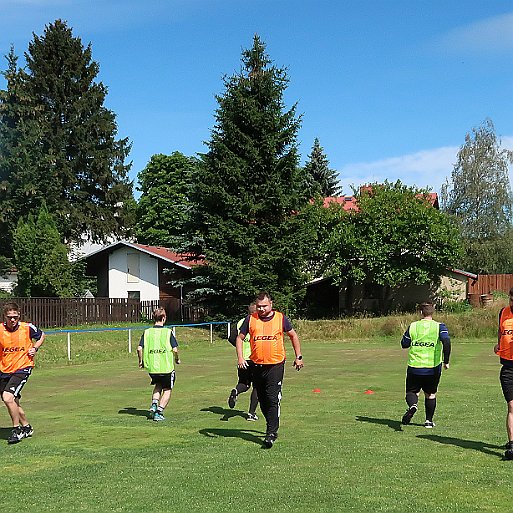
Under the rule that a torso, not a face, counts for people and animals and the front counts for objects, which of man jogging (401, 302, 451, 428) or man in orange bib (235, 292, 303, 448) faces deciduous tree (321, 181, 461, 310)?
the man jogging

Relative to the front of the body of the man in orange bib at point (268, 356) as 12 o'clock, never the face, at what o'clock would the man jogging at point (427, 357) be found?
The man jogging is roughly at 8 o'clock from the man in orange bib.

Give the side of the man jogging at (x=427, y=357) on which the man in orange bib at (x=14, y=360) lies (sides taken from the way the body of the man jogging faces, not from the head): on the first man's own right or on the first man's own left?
on the first man's own left

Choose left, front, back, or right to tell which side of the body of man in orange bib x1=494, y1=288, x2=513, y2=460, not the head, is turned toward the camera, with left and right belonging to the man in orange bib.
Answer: front

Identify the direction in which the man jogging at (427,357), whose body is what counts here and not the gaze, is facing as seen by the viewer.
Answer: away from the camera

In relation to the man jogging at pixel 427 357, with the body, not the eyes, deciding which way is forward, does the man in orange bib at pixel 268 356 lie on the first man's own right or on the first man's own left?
on the first man's own left

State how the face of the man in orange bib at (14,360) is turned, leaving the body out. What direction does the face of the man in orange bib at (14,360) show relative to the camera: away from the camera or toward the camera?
toward the camera

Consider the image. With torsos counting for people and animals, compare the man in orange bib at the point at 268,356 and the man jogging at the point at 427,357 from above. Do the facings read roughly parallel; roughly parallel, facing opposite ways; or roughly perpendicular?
roughly parallel, facing opposite ways

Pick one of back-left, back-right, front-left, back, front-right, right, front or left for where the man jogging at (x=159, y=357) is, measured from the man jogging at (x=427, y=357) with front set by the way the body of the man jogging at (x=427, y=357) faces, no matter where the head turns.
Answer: left

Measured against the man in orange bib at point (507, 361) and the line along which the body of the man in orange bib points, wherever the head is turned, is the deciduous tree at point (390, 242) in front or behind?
behind

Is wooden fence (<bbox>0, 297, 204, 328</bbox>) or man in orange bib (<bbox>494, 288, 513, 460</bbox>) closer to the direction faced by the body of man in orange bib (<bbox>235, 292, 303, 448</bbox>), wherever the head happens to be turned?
the man in orange bib

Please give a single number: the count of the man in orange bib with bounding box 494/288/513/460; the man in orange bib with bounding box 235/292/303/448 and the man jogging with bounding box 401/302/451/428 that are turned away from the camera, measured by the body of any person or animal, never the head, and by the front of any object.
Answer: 1

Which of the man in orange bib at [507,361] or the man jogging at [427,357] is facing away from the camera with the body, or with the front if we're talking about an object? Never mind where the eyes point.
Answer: the man jogging

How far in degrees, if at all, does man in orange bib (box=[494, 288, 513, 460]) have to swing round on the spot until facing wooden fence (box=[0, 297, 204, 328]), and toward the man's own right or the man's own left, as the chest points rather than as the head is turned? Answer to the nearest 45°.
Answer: approximately 135° to the man's own right

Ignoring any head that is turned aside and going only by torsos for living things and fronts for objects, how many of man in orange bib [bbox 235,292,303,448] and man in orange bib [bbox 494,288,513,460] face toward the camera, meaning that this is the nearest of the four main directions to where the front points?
2

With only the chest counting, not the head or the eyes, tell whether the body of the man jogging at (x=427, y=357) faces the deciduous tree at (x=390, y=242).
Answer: yes

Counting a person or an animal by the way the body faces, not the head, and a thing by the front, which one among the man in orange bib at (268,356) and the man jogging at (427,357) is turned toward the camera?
the man in orange bib
